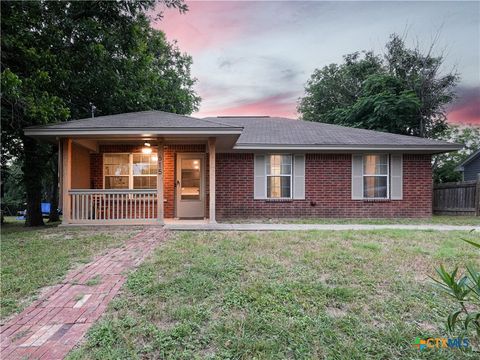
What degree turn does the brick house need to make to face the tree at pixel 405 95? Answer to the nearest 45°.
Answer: approximately 135° to its left

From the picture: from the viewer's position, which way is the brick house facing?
facing the viewer

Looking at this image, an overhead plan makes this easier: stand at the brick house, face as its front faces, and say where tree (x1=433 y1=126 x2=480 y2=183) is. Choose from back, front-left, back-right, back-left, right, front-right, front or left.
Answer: back-left

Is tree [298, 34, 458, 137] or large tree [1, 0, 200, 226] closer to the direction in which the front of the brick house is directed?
the large tree

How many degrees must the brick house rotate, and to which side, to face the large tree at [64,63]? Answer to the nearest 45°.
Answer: approximately 90° to its right

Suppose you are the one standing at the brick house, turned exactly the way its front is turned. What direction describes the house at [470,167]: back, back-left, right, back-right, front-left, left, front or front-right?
back-left

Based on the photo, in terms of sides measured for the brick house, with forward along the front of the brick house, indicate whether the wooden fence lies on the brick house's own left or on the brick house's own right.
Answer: on the brick house's own left
